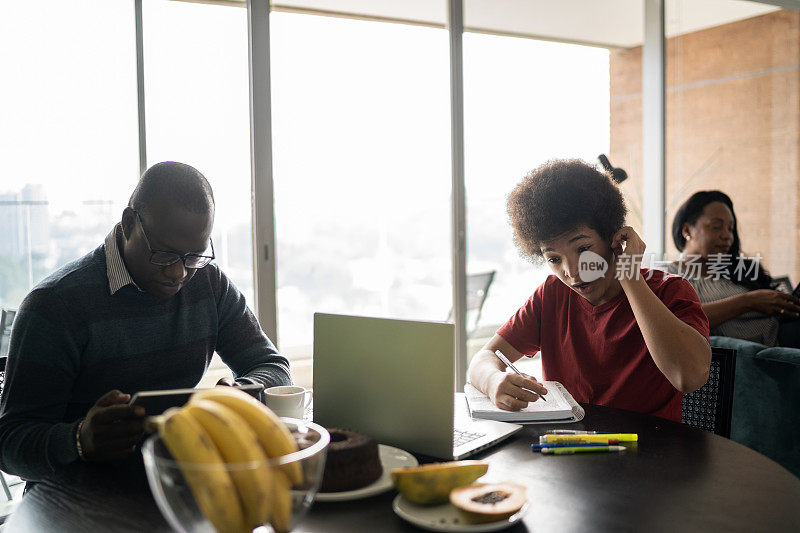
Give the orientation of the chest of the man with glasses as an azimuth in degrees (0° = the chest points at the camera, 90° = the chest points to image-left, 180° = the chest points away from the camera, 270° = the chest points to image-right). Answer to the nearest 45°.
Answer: approximately 315°

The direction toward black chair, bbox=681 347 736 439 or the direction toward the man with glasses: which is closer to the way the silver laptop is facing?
the black chair

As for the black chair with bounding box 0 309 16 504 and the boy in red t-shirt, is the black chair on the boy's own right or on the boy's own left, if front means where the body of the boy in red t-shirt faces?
on the boy's own right

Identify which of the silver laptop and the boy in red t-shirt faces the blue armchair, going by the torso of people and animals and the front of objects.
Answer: the silver laptop

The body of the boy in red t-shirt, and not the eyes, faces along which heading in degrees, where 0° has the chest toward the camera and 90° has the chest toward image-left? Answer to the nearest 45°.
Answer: approximately 45°

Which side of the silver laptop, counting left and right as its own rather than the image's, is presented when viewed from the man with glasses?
left

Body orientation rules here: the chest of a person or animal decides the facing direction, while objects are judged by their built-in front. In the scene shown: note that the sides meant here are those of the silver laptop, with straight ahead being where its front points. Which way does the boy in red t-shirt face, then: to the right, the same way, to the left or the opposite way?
the opposite way

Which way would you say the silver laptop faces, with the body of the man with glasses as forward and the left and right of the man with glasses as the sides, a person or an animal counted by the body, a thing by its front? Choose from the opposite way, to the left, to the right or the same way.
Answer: to the left
